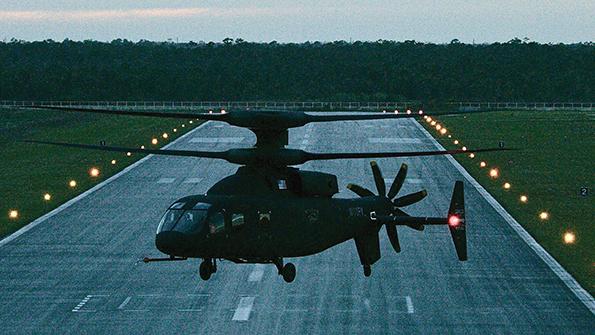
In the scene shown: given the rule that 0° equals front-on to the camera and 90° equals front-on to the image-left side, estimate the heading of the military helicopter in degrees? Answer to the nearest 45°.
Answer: approximately 45°
